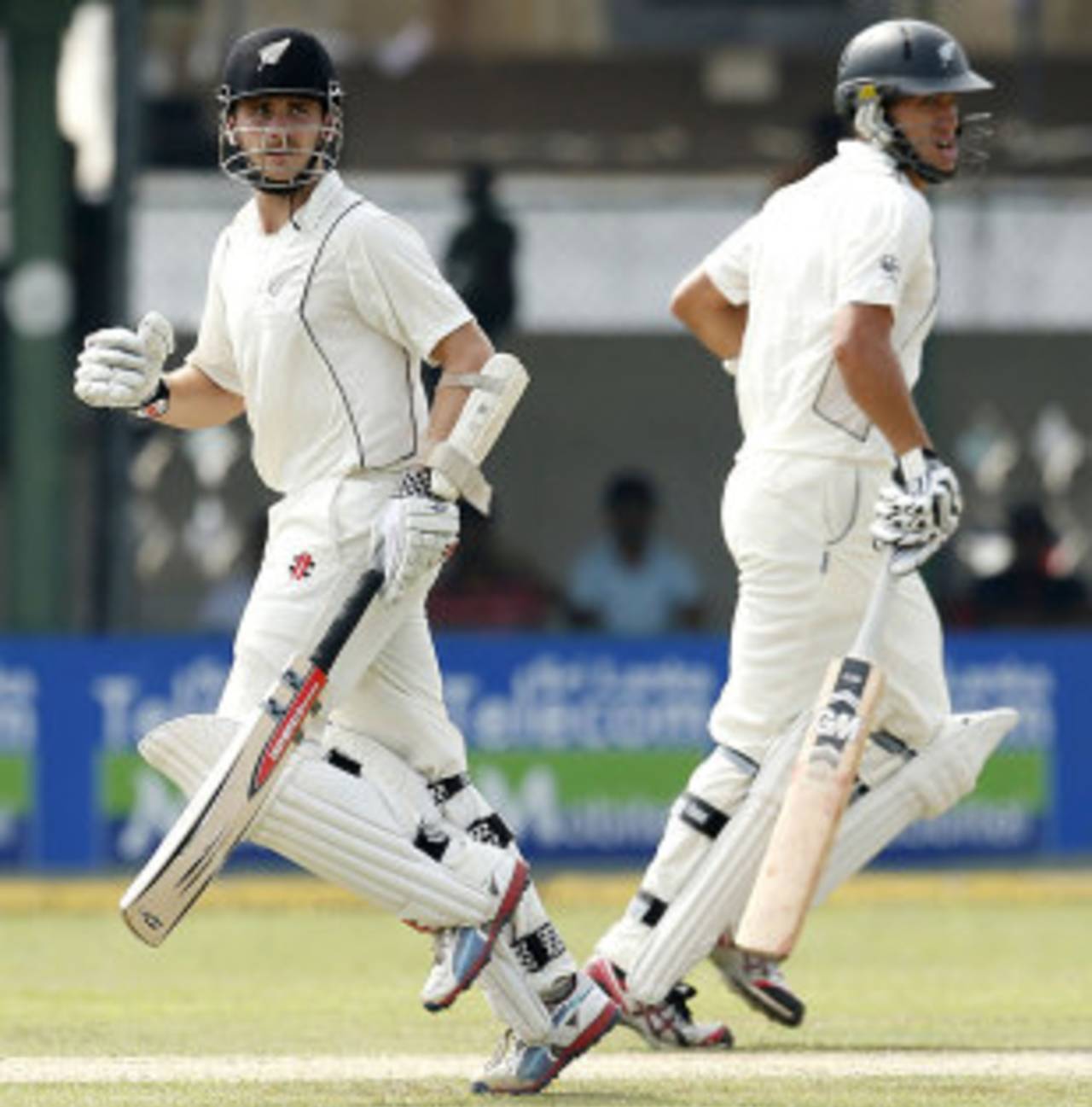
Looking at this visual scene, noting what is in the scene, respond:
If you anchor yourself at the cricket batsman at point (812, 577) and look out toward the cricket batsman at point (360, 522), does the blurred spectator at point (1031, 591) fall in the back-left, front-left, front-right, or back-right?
back-right

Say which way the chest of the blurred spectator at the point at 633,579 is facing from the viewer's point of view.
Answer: toward the camera

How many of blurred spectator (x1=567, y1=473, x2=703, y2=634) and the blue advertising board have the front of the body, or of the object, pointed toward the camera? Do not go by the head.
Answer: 2

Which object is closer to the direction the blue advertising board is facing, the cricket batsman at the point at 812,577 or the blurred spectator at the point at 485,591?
the cricket batsman

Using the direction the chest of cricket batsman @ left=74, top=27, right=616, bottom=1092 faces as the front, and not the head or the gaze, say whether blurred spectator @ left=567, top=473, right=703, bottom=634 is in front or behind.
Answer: behind

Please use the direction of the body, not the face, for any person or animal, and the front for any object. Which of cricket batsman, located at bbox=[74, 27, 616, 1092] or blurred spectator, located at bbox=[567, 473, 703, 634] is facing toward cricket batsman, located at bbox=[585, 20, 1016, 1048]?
the blurred spectator

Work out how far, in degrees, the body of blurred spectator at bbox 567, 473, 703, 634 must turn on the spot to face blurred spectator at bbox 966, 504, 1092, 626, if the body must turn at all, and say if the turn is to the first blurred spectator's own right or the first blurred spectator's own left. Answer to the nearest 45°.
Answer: approximately 90° to the first blurred spectator's own left

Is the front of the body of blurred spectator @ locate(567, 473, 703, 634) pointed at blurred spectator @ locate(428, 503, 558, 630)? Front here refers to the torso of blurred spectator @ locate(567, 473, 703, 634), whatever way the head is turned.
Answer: no

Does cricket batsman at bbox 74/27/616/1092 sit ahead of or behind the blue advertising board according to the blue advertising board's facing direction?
ahead

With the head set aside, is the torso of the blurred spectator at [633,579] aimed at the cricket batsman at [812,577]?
yes

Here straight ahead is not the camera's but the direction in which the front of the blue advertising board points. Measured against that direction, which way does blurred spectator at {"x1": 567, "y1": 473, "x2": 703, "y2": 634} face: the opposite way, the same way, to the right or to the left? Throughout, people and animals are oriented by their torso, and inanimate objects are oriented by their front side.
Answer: the same way

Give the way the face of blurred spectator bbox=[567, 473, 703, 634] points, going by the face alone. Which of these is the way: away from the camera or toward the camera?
toward the camera

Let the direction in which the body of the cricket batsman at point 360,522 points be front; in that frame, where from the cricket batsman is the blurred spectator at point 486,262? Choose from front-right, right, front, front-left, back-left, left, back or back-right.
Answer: back-right

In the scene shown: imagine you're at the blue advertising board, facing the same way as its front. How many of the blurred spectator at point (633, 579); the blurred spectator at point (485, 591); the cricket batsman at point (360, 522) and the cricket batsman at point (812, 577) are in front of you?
2
